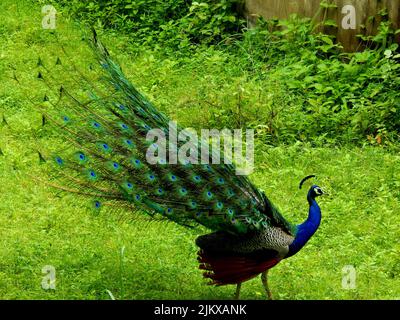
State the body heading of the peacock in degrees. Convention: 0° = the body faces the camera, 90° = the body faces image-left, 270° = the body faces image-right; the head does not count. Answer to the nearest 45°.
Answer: approximately 270°

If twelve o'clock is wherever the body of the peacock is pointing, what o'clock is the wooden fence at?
The wooden fence is roughly at 10 o'clock from the peacock.

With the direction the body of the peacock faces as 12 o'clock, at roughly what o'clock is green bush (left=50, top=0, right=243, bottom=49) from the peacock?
The green bush is roughly at 9 o'clock from the peacock.
